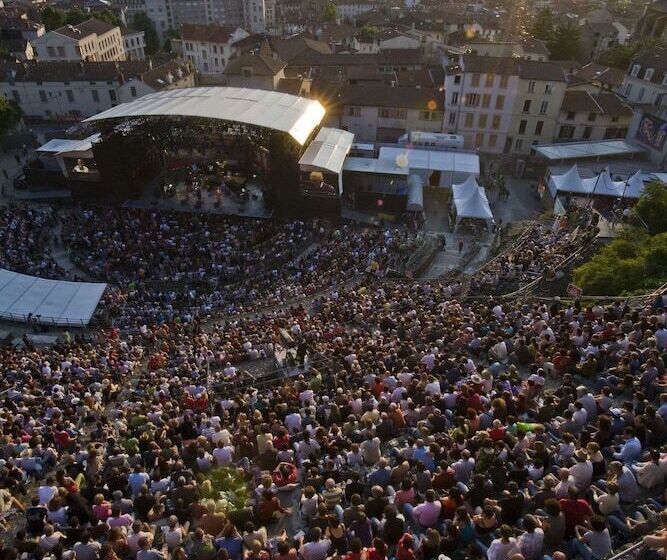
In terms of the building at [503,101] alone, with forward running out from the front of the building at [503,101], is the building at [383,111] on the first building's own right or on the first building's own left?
on the first building's own right

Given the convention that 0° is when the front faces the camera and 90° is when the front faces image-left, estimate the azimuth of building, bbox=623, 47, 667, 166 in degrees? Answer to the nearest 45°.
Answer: approximately 45°

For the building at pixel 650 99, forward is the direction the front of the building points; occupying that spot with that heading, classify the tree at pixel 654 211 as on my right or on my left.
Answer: on my left

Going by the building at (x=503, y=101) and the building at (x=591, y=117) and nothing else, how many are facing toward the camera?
2

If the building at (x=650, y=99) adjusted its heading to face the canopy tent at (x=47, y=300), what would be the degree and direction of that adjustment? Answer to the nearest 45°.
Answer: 0° — it already faces it

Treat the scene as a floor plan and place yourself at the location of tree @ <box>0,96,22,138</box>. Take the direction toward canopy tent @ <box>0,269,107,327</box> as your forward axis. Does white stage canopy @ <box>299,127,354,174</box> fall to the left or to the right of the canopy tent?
left

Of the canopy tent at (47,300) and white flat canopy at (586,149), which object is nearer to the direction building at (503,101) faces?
the canopy tent

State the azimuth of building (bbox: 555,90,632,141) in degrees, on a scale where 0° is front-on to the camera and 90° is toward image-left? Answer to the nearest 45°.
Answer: approximately 0°

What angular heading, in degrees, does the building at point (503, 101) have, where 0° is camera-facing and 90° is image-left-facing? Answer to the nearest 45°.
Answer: approximately 0°
